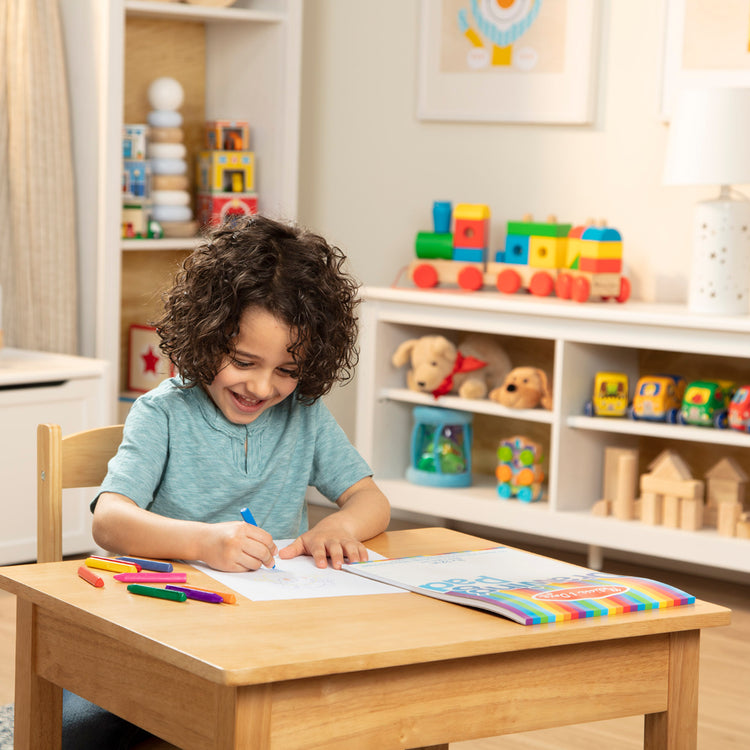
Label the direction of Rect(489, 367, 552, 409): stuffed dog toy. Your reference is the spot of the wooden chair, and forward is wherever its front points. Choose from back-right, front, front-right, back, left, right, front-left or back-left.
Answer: left

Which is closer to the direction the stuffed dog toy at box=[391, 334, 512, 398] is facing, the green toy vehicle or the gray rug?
the gray rug

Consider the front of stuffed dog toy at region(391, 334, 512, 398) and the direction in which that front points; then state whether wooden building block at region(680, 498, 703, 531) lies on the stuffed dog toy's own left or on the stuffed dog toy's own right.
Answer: on the stuffed dog toy's own left

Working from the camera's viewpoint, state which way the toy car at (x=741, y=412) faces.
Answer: facing the viewer and to the left of the viewer

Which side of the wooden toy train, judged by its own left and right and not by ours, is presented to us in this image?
left

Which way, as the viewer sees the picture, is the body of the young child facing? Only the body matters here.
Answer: toward the camera

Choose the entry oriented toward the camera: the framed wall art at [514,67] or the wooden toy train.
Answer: the framed wall art

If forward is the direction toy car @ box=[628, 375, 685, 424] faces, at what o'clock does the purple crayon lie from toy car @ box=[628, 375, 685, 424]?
The purple crayon is roughly at 11 o'clock from the toy car.

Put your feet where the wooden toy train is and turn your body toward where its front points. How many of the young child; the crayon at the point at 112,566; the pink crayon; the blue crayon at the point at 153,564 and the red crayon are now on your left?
5

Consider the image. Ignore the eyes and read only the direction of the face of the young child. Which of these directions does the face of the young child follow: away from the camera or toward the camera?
toward the camera

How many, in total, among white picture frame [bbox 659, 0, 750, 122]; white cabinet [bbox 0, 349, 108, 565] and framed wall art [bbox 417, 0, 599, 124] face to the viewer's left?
0

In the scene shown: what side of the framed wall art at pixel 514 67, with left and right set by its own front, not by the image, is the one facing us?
front

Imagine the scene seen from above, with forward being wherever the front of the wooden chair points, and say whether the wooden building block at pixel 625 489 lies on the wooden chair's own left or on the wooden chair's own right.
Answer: on the wooden chair's own left

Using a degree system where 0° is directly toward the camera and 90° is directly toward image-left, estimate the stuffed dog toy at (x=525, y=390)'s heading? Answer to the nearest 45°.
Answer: approximately 45°
